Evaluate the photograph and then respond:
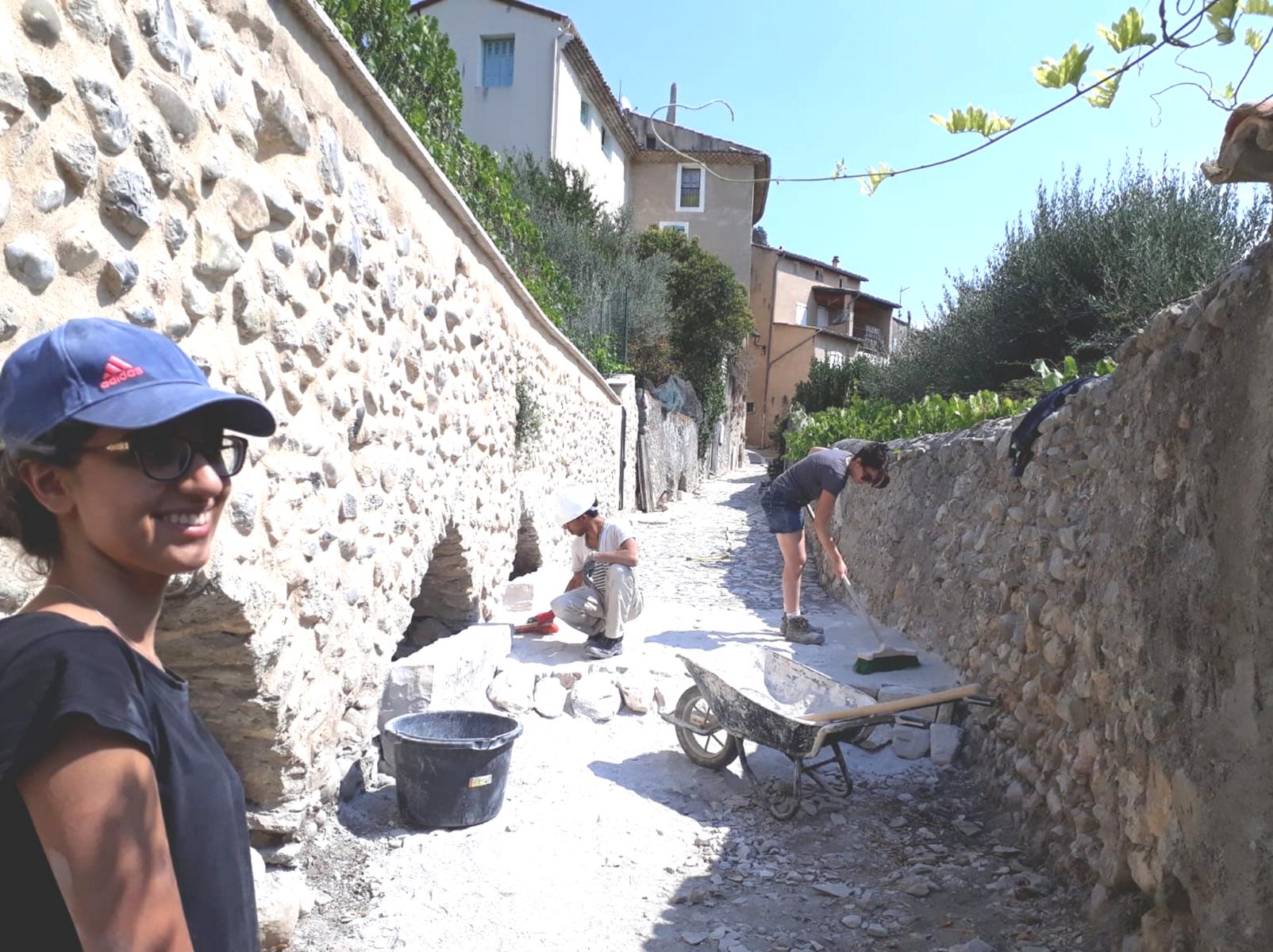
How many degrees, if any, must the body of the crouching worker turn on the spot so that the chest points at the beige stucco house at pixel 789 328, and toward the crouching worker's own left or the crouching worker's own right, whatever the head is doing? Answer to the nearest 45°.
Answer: approximately 135° to the crouching worker's own right

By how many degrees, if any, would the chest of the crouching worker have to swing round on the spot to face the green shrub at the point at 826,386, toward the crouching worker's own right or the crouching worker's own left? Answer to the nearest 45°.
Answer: approximately 135° to the crouching worker's own right

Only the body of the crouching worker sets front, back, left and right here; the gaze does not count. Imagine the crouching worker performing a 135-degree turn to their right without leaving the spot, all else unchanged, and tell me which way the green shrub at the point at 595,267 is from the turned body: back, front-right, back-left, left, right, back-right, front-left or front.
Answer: front

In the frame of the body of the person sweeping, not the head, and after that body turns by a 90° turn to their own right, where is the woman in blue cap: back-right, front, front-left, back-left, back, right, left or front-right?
front

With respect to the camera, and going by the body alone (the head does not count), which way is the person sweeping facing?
to the viewer's right

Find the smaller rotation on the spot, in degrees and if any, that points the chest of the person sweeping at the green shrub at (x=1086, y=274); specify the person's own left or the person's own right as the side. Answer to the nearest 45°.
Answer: approximately 45° to the person's own left

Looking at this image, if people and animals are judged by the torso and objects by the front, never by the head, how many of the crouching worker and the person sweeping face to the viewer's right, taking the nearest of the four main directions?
1

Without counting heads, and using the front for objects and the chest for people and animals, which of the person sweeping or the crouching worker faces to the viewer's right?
the person sweeping

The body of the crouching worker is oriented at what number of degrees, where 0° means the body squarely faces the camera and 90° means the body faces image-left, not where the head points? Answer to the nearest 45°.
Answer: approximately 45°

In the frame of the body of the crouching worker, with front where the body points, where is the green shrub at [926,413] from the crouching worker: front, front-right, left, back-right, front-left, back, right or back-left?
back

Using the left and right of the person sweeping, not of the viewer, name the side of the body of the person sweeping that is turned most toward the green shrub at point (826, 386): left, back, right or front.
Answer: left
